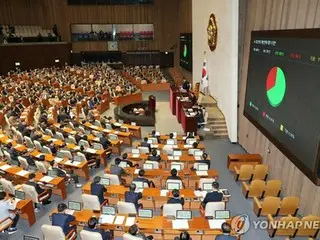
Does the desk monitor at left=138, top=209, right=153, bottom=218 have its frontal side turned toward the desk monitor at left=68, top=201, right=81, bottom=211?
no

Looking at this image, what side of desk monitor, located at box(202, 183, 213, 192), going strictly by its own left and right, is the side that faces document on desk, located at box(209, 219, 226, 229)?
front

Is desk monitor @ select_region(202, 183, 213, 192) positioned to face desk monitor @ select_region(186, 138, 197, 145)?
no

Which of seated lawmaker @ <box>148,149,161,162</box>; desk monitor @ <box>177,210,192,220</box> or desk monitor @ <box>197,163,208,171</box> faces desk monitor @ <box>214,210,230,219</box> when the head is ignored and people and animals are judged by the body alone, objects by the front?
desk monitor @ <box>197,163,208,171</box>

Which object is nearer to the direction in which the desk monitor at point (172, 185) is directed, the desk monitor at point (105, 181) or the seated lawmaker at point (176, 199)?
the seated lawmaker

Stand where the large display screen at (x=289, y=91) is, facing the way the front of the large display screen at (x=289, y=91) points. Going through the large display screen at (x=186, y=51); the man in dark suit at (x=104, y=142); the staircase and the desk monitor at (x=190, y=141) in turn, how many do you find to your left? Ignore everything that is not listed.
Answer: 0

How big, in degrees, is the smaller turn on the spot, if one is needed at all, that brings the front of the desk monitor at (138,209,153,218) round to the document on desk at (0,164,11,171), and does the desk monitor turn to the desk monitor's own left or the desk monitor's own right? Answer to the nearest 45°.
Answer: approximately 135° to the desk monitor's own right

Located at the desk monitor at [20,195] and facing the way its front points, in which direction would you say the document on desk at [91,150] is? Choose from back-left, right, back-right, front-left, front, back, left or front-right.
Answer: back

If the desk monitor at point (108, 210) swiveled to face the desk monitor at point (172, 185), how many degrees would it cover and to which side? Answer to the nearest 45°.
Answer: approximately 135° to its left

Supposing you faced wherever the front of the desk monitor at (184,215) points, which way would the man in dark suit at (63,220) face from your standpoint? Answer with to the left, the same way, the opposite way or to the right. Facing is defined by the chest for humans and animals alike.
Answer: the opposite way

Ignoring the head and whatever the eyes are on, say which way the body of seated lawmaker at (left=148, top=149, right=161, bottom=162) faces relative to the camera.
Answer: away from the camera

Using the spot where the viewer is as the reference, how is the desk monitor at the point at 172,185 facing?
facing the viewer

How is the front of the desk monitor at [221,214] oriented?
toward the camera

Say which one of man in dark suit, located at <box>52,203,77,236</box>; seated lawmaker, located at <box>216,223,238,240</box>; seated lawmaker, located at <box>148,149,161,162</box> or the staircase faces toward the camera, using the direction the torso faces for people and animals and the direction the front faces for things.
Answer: the staircase

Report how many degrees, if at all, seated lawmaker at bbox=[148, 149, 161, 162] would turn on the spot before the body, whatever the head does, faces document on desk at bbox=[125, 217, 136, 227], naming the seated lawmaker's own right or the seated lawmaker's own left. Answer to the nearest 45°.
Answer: approximately 180°

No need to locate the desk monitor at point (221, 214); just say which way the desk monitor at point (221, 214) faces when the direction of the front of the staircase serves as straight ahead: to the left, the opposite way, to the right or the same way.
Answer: the same way

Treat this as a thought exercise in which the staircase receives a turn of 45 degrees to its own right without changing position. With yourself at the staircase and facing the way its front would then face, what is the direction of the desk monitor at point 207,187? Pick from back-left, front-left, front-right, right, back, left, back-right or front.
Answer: front-left

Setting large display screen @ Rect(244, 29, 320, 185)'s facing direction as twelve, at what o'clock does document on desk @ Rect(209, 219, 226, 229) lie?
The document on desk is roughly at 11 o'clock from the large display screen.

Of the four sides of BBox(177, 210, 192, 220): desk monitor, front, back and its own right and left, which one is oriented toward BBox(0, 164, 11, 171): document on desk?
right

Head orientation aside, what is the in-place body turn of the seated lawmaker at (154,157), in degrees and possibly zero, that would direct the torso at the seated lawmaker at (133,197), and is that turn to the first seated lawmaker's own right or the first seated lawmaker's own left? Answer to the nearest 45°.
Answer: approximately 180°
